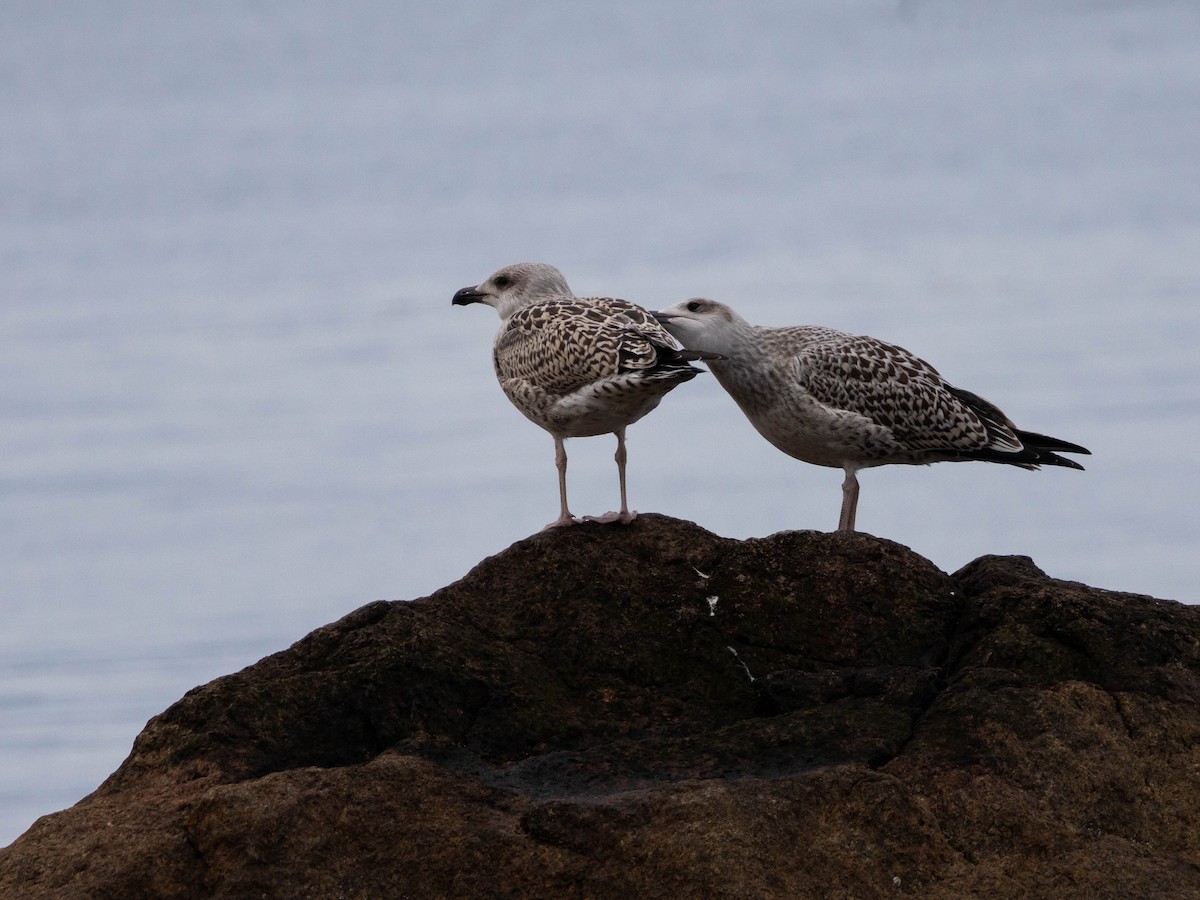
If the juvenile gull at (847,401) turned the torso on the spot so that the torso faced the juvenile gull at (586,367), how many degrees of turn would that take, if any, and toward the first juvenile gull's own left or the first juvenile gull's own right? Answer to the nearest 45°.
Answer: approximately 45° to the first juvenile gull's own left

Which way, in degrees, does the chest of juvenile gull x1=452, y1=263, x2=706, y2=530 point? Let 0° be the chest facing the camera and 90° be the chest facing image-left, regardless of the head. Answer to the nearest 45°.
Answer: approximately 135°

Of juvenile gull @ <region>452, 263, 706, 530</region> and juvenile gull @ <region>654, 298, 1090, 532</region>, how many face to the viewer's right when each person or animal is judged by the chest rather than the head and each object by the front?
0

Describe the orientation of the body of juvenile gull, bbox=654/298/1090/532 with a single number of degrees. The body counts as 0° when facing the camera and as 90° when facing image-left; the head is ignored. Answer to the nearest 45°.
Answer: approximately 90°
